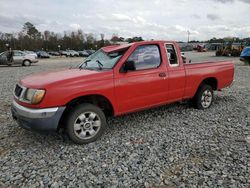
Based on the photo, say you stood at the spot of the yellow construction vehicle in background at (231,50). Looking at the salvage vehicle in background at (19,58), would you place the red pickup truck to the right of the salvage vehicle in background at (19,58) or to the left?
left

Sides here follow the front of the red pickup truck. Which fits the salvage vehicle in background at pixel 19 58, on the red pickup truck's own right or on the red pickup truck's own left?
on the red pickup truck's own right

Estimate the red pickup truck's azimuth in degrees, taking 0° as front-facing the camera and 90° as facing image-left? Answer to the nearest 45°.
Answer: approximately 45°

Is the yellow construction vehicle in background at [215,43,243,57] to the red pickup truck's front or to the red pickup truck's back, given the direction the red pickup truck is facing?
to the back
